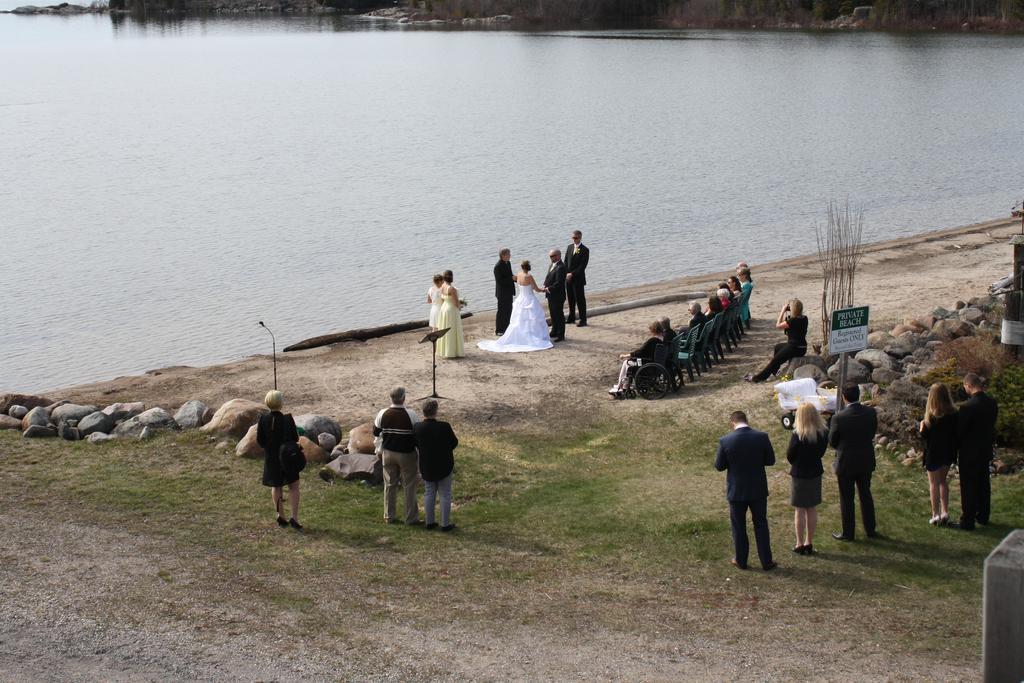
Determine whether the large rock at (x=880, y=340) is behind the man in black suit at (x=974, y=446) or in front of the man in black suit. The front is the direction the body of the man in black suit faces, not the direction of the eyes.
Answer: in front

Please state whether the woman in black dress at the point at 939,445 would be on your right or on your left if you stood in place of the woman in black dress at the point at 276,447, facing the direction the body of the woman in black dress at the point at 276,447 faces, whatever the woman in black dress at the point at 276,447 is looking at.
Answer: on your right

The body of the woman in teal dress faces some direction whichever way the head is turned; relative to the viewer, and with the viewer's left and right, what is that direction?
facing to the left of the viewer

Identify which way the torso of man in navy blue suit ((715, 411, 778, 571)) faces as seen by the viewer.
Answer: away from the camera

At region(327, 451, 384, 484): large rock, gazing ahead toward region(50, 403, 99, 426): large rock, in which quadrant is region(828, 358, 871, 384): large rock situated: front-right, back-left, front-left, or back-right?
back-right

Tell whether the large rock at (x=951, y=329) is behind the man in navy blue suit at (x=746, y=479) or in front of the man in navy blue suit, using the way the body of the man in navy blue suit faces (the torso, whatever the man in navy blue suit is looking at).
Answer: in front

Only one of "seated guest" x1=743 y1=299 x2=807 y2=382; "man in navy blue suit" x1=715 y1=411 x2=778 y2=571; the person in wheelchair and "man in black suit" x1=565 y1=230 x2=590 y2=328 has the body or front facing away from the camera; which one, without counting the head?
"man in navy blue suit" x1=715 y1=411 x2=778 y2=571

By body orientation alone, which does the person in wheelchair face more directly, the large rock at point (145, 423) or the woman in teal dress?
the large rock

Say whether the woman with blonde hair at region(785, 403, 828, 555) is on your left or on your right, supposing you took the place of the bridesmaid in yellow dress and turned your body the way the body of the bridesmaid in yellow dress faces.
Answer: on your right

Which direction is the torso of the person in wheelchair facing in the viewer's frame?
to the viewer's left

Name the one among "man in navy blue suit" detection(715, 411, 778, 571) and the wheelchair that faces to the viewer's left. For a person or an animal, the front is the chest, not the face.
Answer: the wheelchair

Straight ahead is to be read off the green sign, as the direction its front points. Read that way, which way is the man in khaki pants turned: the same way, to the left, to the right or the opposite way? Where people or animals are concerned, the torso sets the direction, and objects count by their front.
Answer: the opposite way

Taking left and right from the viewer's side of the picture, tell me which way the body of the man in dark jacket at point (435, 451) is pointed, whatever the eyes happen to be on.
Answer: facing away from the viewer

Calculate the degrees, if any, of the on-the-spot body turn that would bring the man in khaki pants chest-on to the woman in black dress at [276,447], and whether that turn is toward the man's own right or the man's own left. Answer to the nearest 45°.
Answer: approximately 90° to the man's own left

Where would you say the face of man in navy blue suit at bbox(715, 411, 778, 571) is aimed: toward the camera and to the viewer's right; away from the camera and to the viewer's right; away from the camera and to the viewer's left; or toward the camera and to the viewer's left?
away from the camera and to the viewer's left

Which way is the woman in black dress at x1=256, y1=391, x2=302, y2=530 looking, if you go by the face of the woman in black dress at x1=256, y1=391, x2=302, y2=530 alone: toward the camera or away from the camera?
away from the camera
